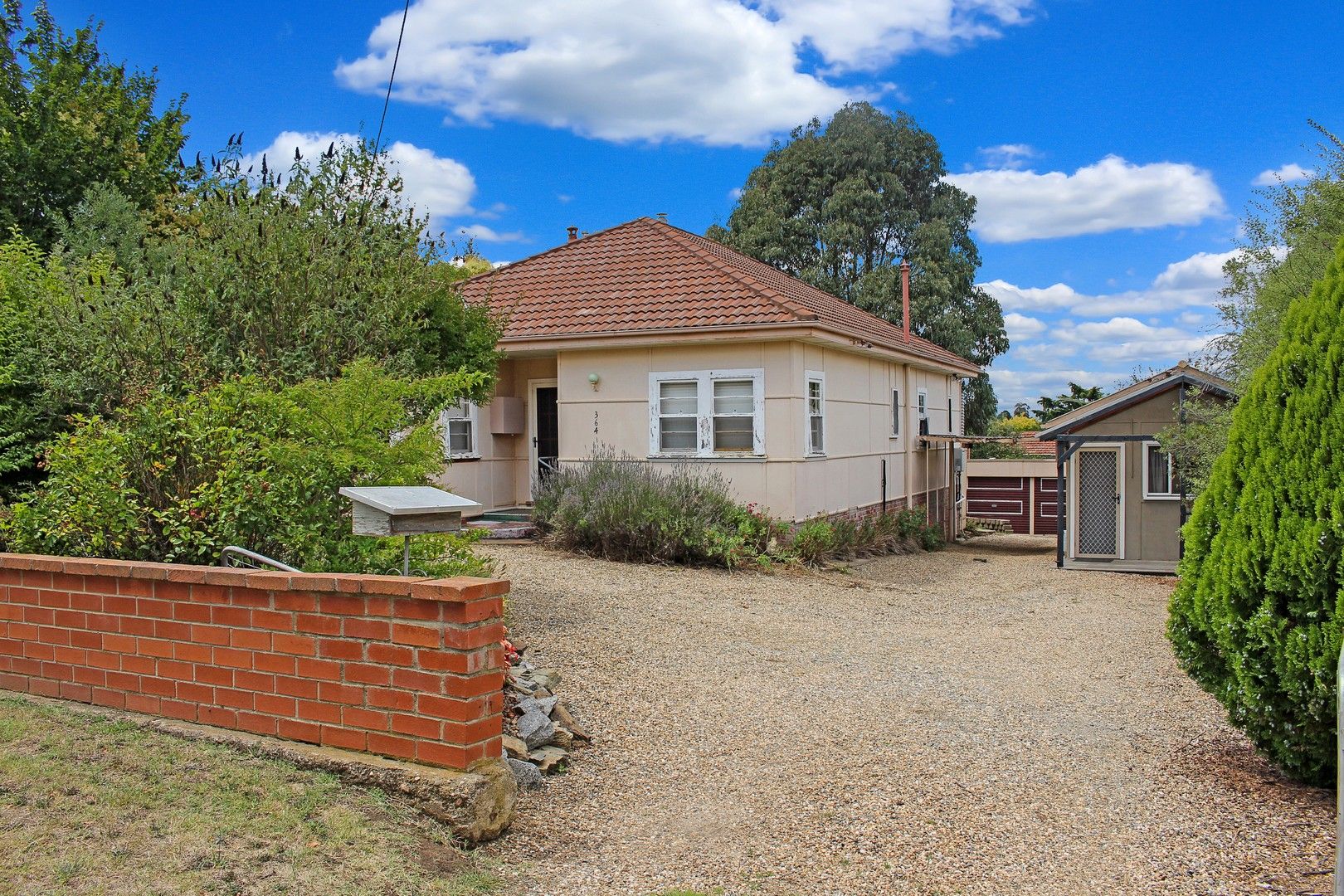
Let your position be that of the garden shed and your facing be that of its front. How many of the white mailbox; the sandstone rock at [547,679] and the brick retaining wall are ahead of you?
3

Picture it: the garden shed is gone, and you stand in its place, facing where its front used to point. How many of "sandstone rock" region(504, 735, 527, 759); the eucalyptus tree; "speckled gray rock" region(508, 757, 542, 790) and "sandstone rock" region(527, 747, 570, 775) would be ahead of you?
3

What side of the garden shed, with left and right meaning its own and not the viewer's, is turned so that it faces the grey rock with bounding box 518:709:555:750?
front

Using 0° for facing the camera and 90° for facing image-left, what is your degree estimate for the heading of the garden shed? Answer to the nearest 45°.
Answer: approximately 0°

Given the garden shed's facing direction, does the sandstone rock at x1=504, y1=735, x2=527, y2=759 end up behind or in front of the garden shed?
in front

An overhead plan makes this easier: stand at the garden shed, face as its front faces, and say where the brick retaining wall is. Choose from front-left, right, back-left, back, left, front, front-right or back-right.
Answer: front

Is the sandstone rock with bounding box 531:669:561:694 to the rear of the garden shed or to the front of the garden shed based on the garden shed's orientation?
to the front

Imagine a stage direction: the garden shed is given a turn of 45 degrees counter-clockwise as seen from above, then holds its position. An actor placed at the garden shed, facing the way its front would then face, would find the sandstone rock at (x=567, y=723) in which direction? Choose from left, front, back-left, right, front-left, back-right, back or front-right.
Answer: front-right

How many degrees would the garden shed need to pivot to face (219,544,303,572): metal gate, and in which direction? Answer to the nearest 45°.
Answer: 0° — it already faces it

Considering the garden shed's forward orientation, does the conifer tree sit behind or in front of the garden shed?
in front

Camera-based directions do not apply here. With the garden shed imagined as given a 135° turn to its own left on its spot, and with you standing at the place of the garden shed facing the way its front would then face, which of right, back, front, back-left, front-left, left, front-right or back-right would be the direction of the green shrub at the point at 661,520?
back

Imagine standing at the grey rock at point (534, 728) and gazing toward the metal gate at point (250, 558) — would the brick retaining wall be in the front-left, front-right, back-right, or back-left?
front-left
